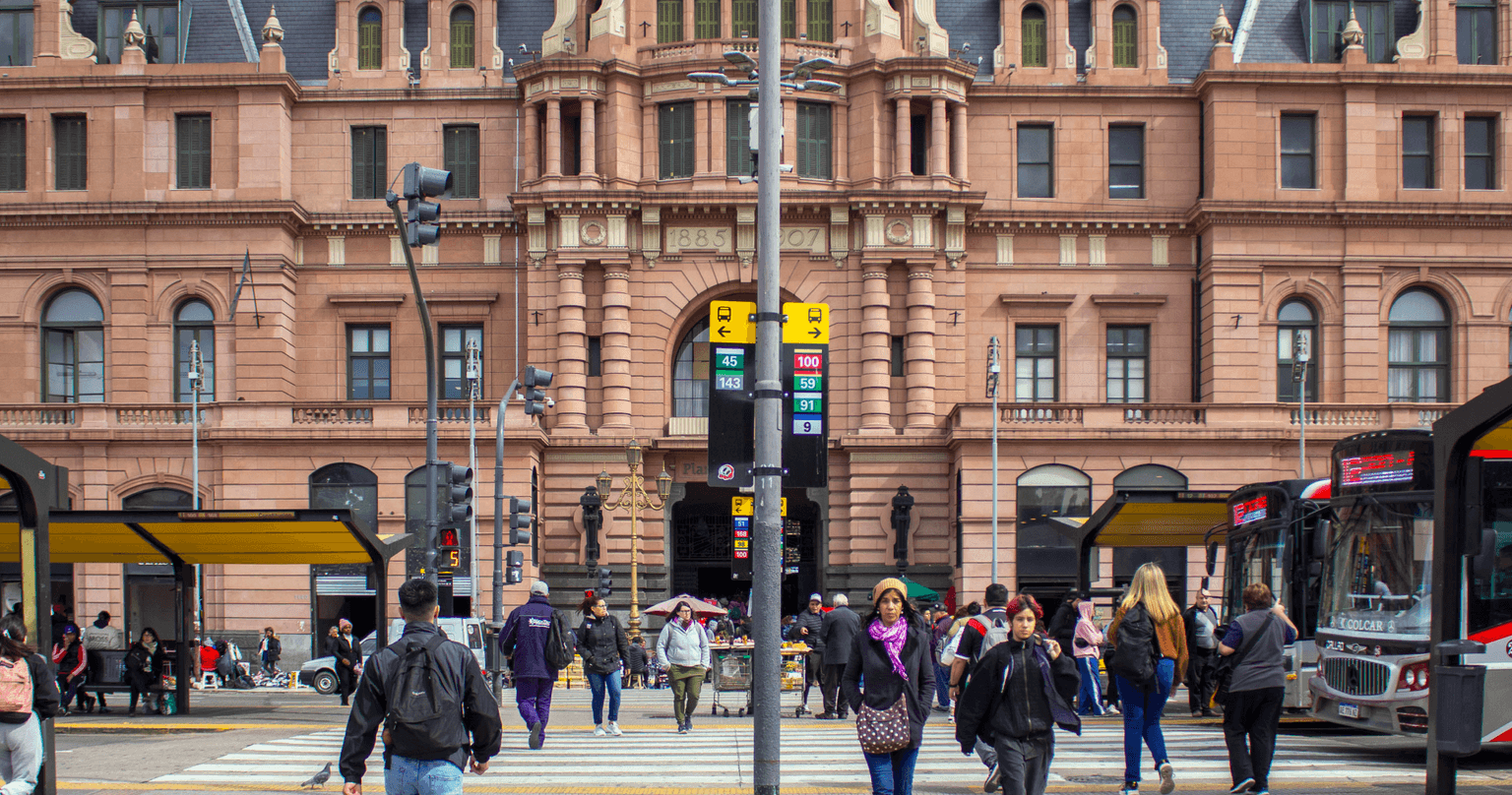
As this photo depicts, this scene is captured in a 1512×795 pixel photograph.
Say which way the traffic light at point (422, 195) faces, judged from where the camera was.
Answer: facing to the right of the viewer

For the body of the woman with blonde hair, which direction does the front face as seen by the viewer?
away from the camera

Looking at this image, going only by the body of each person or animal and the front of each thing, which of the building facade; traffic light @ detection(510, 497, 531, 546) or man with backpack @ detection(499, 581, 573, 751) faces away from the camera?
the man with backpack

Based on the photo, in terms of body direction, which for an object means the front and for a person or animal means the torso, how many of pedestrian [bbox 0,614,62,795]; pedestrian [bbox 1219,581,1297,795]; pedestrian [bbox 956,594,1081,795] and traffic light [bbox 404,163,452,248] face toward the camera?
1

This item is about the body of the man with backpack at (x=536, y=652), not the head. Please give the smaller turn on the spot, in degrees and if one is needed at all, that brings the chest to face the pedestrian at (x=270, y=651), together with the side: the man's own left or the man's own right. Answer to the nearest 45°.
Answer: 0° — they already face them

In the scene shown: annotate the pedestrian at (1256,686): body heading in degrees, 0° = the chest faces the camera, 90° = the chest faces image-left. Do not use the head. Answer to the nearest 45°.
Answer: approximately 180°

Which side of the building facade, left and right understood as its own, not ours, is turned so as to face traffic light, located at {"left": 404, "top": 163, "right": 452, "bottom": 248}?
front

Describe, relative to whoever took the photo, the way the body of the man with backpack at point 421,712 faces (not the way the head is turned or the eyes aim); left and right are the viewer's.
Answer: facing away from the viewer

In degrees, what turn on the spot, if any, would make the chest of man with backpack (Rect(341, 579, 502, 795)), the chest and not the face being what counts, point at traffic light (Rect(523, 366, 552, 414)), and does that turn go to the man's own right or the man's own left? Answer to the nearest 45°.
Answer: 0° — they already face it

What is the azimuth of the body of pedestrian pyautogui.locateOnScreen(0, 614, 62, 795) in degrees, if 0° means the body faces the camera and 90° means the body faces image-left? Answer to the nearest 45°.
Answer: approximately 180°
